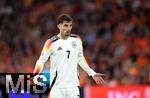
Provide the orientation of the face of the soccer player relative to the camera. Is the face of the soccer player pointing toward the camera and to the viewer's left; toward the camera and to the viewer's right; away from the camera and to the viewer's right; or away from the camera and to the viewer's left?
toward the camera and to the viewer's right

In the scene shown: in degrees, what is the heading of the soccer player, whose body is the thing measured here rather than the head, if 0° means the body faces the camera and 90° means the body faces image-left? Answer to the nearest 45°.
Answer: approximately 315°
